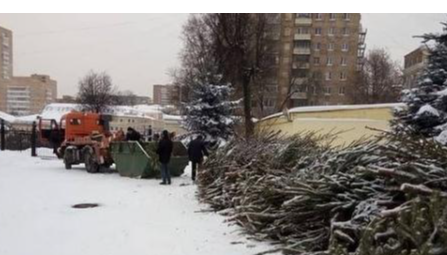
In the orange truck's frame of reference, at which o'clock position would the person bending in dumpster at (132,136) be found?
The person bending in dumpster is roughly at 6 o'clock from the orange truck.

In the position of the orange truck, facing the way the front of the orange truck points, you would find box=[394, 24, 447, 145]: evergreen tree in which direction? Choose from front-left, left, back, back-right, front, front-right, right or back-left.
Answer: back

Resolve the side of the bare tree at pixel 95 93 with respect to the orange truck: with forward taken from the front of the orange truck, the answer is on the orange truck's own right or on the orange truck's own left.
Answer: on the orange truck's own right

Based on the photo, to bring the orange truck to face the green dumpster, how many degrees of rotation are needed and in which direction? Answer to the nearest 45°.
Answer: approximately 180°
